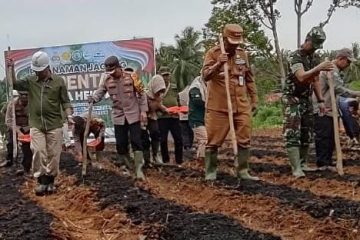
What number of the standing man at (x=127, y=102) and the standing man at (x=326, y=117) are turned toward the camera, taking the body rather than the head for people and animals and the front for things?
1

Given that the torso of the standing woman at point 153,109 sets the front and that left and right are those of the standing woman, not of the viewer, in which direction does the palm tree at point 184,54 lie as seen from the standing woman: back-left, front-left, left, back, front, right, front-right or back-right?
back-left

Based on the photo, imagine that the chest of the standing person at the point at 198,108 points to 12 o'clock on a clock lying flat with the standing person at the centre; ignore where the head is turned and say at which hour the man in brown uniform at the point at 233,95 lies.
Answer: The man in brown uniform is roughly at 10 o'clock from the standing person.

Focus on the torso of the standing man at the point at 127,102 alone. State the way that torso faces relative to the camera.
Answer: toward the camera

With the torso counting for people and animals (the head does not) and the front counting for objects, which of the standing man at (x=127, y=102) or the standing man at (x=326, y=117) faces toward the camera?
the standing man at (x=127, y=102)

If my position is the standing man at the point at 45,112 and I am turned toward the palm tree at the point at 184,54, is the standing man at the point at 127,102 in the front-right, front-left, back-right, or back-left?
front-right

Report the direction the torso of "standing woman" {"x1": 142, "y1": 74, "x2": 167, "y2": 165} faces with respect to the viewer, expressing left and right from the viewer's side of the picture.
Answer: facing the viewer and to the right of the viewer
